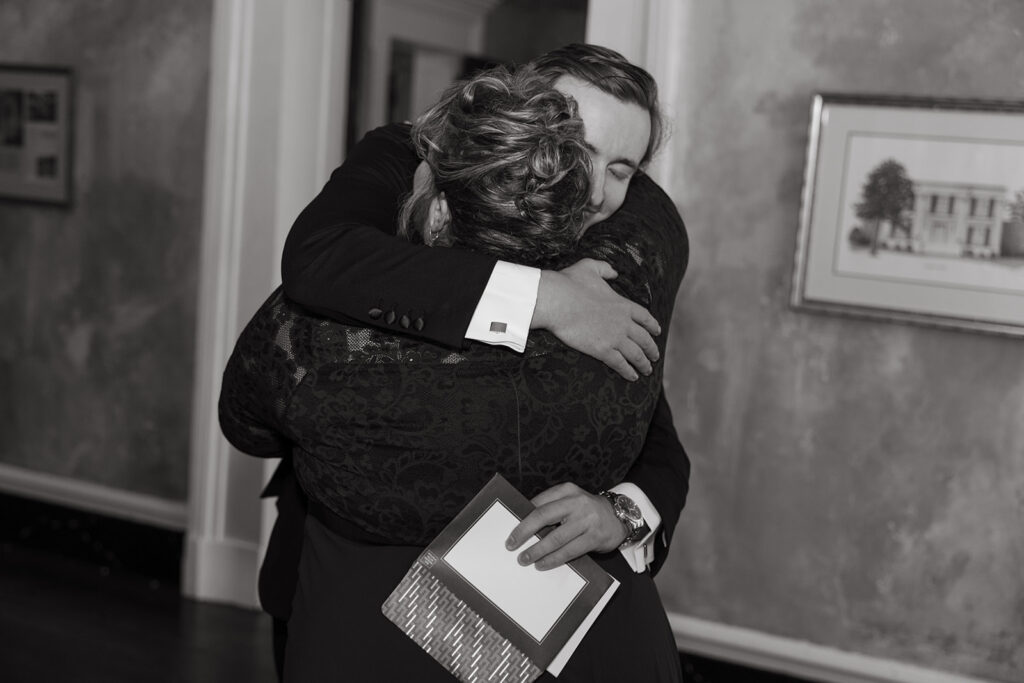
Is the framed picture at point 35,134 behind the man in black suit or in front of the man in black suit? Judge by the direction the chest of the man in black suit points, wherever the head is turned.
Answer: behind

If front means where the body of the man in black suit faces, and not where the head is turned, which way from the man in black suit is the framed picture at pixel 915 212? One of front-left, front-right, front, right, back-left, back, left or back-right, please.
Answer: back-left

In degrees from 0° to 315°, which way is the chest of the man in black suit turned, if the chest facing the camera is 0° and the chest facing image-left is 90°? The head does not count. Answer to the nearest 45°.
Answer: approximately 0°
